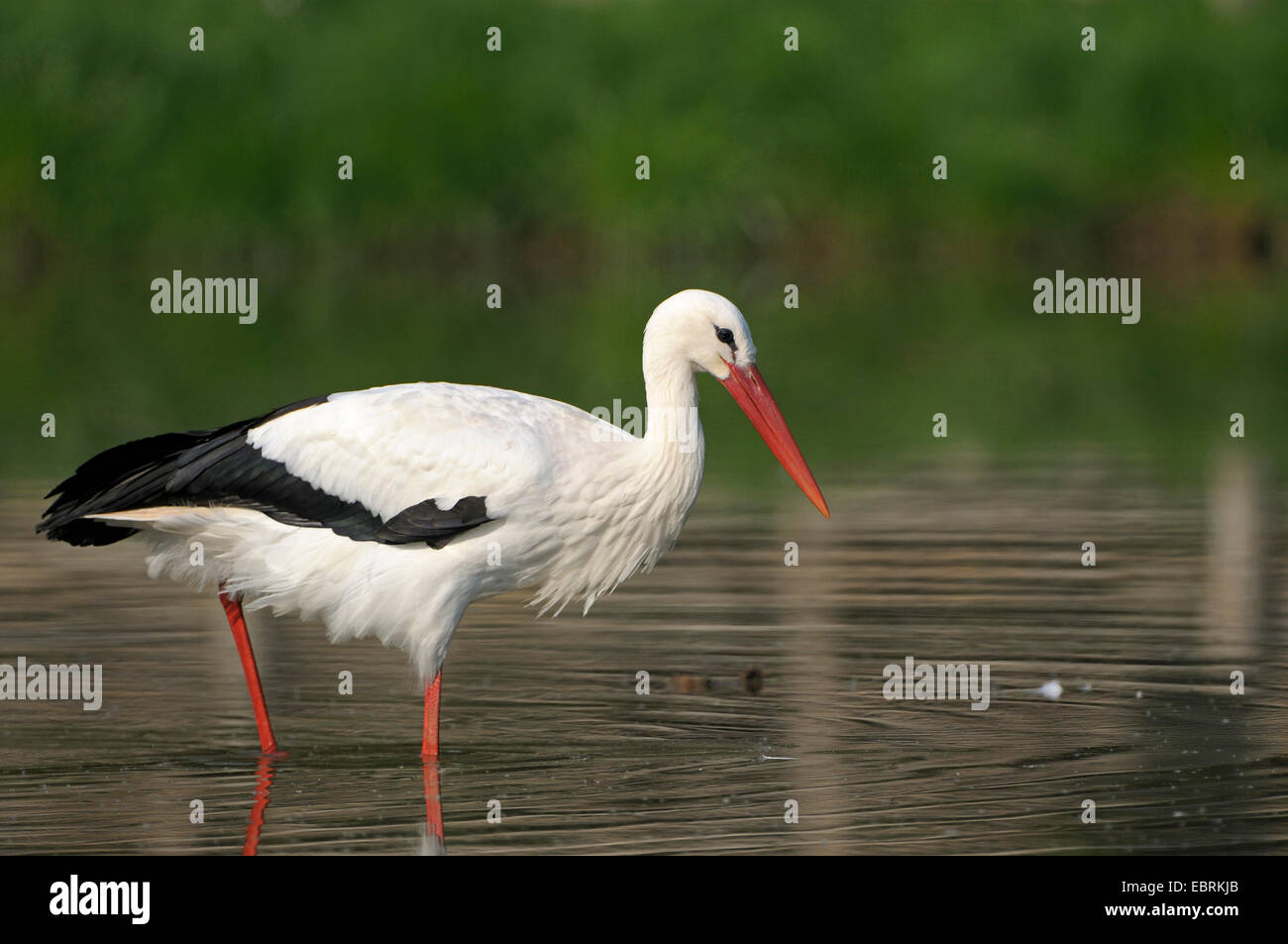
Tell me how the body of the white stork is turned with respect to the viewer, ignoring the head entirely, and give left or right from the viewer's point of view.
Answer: facing to the right of the viewer
